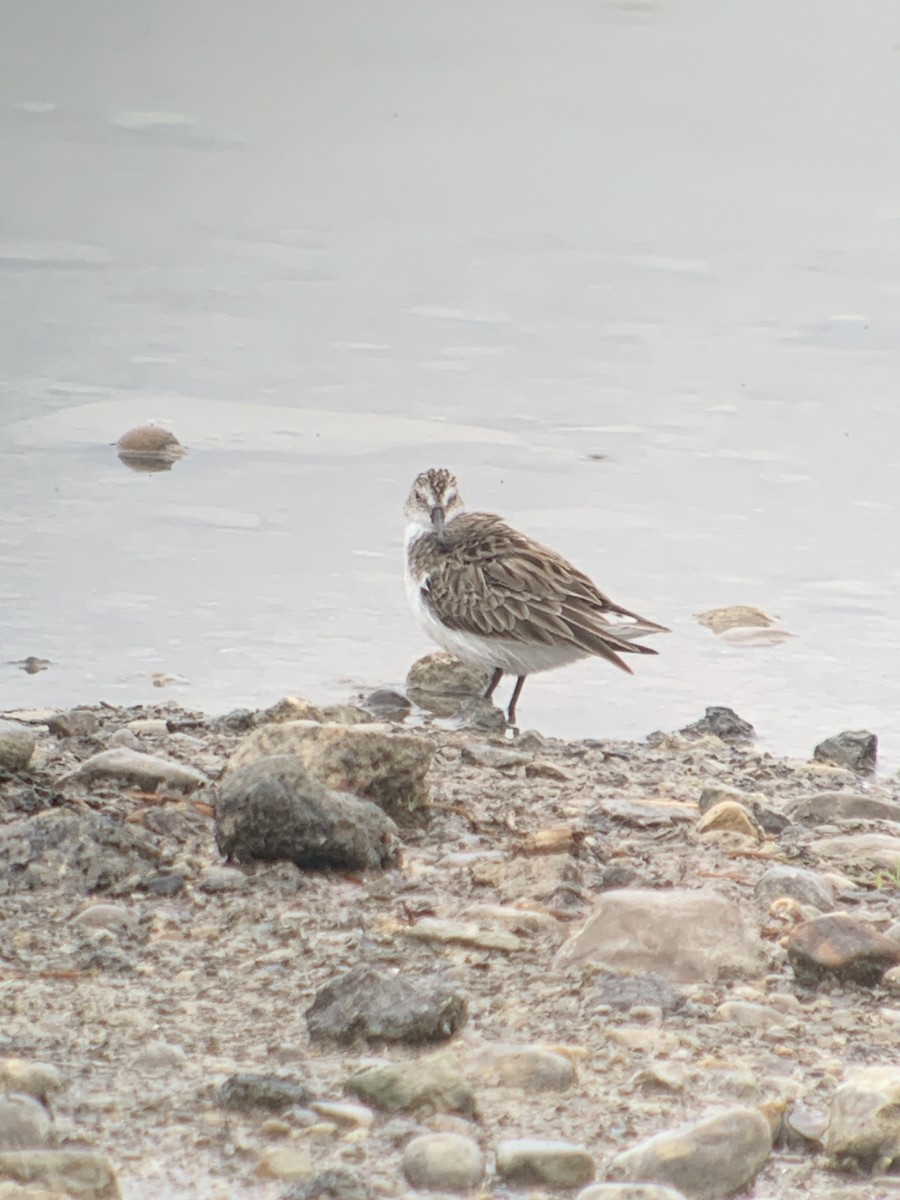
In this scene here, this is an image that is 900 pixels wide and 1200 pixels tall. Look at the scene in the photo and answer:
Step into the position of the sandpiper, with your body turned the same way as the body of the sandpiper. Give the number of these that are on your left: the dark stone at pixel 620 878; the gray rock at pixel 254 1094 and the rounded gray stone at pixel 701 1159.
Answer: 3

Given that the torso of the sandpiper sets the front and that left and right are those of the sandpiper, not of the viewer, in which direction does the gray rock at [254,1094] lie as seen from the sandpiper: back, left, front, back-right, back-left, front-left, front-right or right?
left

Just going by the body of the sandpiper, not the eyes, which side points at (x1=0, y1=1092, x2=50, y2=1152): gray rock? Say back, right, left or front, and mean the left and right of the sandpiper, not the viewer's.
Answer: left

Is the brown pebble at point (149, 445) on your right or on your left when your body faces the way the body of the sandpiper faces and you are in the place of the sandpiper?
on your right

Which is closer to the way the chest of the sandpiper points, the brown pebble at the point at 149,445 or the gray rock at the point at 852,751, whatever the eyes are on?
the brown pebble

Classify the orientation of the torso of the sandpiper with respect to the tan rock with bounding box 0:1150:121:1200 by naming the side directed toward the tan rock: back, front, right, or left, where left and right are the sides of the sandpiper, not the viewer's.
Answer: left

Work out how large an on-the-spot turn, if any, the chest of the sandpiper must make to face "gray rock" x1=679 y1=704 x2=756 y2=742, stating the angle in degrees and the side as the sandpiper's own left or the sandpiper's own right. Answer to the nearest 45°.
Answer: approximately 135° to the sandpiper's own left

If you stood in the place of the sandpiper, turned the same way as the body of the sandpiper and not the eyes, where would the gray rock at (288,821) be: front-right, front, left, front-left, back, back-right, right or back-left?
left

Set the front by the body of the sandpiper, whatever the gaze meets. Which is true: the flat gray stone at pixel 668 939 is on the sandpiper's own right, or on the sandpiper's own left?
on the sandpiper's own left

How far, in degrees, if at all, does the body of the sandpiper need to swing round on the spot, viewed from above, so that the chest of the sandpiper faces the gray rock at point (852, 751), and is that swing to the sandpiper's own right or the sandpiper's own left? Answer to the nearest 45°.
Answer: approximately 135° to the sandpiper's own left

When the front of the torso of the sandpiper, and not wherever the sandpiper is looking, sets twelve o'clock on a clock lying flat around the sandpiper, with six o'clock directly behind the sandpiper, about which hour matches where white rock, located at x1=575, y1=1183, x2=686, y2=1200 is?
The white rock is roughly at 9 o'clock from the sandpiper.

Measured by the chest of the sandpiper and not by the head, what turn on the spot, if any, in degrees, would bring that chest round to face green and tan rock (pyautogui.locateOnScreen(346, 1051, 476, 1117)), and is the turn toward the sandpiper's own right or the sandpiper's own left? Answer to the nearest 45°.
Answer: approximately 90° to the sandpiper's own left

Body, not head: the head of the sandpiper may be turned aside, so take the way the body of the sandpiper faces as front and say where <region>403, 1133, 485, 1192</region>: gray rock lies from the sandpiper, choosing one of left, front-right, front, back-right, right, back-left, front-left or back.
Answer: left

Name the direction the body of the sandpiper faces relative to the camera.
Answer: to the viewer's left

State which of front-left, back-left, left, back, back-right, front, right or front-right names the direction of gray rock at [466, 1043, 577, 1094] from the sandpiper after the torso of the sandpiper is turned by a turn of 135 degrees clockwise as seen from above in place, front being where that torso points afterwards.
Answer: back-right
